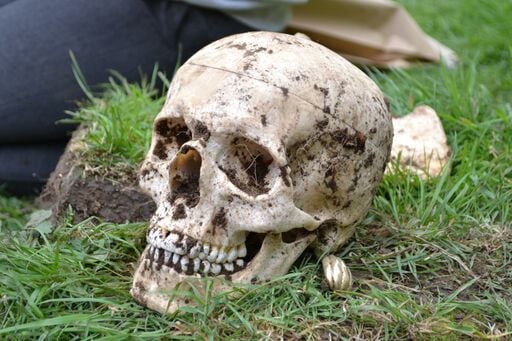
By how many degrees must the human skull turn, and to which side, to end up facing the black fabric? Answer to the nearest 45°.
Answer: approximately 90° to its right

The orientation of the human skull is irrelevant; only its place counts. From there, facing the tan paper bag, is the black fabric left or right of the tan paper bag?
left

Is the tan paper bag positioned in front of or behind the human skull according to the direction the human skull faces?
behind

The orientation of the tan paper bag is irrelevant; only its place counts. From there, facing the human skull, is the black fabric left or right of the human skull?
right

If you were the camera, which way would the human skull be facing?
facing the viewer and to the left of the viewer
